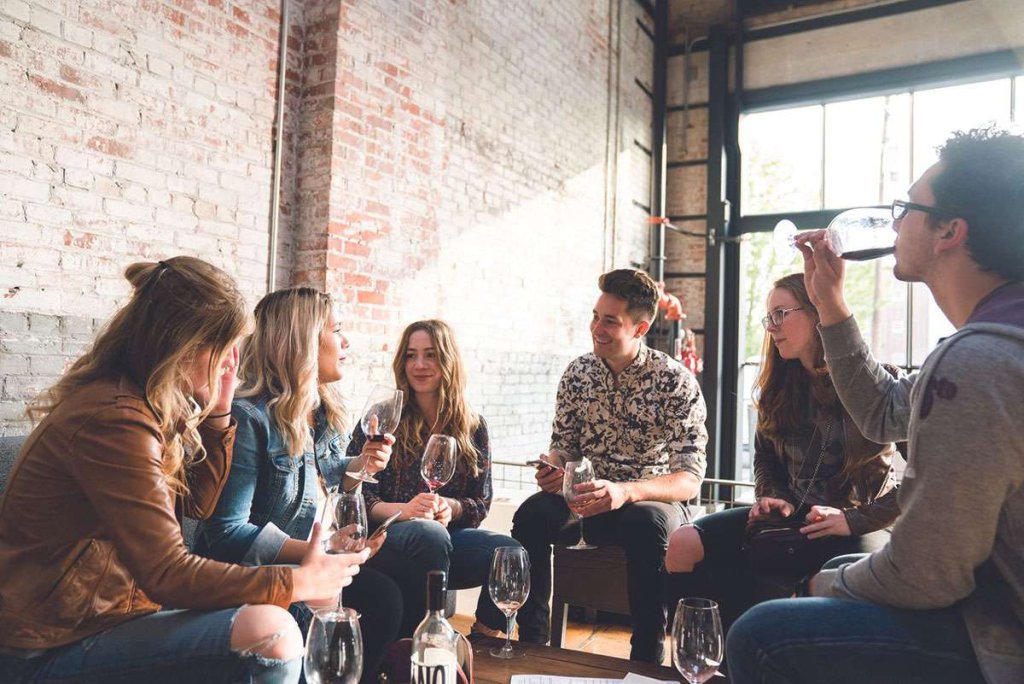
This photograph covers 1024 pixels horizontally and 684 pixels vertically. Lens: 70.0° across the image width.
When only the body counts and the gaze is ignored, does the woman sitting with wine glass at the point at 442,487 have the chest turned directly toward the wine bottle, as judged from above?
yes

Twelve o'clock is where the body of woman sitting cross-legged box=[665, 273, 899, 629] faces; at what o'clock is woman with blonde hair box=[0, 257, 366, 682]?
The woman with blonde hair is roughly at 12 o'clock from the woman sitting cross-legged.

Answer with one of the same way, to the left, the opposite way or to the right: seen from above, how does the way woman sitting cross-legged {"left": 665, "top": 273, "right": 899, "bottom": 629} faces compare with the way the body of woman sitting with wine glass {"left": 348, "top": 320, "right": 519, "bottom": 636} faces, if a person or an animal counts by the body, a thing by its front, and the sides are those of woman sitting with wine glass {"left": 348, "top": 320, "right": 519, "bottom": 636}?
to the right

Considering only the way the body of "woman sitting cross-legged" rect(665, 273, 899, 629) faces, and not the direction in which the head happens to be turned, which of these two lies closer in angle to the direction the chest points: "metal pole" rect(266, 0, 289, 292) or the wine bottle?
the wine bottle

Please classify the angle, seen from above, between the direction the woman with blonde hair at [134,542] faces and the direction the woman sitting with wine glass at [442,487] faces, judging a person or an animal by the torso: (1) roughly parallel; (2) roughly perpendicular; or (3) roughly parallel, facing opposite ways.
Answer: roughly perpendicular

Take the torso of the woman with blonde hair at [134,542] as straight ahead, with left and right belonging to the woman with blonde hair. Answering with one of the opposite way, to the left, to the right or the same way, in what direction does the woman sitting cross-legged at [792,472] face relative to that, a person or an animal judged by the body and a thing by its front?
the opposite way

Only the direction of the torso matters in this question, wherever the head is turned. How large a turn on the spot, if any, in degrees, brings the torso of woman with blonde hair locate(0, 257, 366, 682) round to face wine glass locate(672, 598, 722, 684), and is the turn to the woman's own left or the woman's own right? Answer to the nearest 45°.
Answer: approximately 45° to the woman's own right

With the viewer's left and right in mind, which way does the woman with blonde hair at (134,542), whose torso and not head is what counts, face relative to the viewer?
facing to the right of the viewer

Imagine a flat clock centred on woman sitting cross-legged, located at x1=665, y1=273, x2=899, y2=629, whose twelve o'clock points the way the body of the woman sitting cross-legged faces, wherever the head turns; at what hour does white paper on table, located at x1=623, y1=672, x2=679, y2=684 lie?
The white paper on table is roughly at 11 o'clock from the woman sitting cross-legged.

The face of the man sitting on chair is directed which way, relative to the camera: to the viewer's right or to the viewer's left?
to the viewer's left

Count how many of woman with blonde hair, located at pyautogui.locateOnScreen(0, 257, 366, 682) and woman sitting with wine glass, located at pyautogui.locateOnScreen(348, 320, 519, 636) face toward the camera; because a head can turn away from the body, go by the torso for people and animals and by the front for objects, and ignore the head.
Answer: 1
